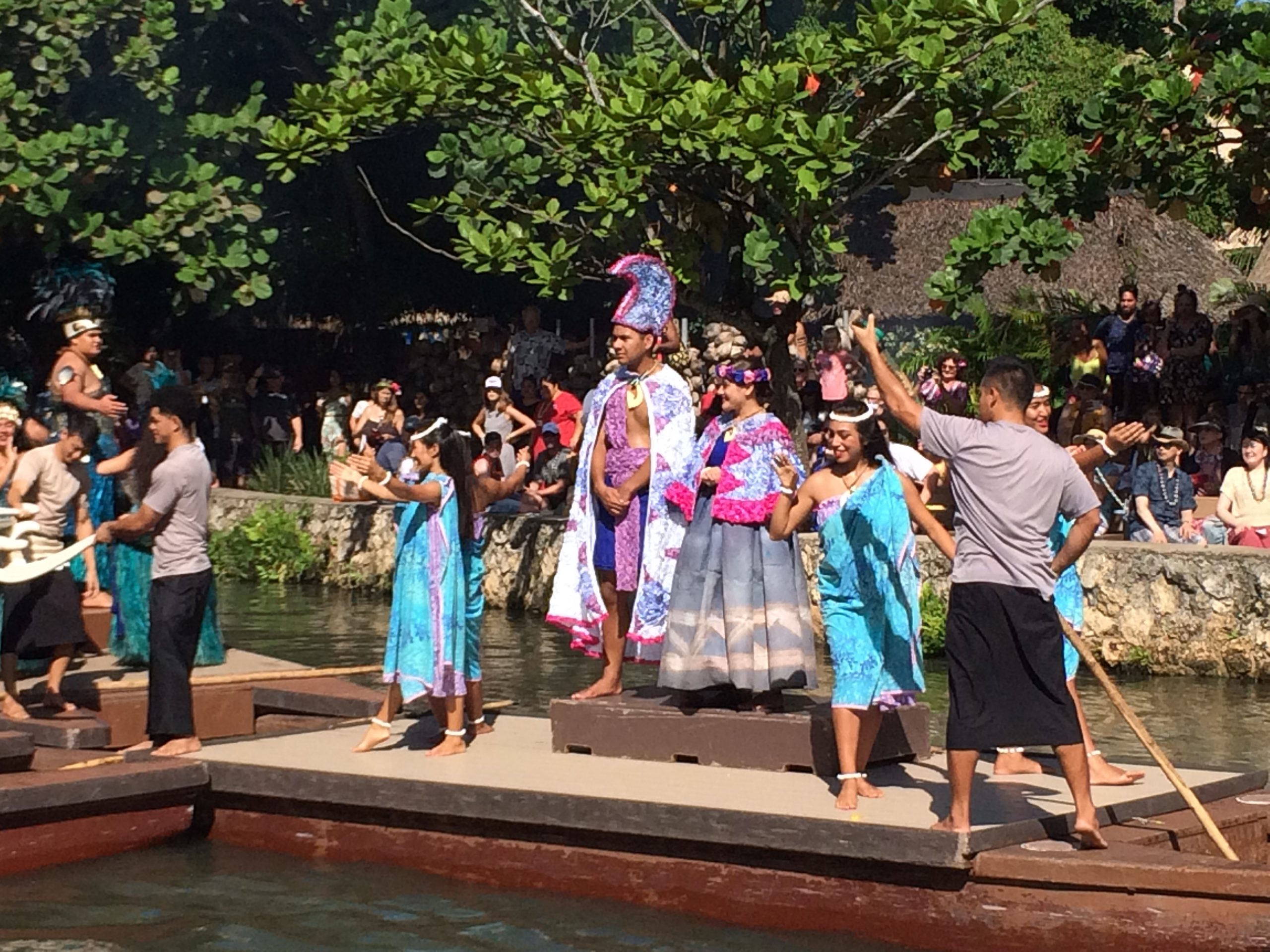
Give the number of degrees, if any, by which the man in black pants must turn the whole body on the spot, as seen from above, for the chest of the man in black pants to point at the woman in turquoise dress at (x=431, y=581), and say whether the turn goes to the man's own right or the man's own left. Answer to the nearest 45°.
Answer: approximately 135° to the man's own left

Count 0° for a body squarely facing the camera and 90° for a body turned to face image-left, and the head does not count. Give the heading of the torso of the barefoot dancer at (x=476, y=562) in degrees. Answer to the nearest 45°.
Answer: approximately 270°

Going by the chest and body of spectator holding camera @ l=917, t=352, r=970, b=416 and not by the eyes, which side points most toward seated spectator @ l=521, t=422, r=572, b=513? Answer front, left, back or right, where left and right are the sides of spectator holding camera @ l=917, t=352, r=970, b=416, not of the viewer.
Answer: right

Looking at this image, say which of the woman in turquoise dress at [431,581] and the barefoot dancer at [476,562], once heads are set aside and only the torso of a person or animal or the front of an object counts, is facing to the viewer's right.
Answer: the barefoot dancer

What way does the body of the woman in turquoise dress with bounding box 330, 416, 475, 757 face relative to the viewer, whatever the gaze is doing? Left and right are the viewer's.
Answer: facing to the left of the viewer

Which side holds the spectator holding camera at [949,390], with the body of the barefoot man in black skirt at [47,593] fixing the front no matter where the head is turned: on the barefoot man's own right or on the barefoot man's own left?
on the barefoot man's own left

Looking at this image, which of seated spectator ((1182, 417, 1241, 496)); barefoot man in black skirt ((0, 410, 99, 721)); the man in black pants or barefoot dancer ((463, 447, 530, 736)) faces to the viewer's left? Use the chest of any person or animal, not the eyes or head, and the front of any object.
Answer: the man in black pants

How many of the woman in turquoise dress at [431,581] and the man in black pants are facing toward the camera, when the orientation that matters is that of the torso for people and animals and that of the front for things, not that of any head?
0

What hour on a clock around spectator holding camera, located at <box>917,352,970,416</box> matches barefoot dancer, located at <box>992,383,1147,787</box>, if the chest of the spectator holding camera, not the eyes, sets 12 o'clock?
The barefoot dancer is roughly at 12 o'clock from the spectator holding camera.

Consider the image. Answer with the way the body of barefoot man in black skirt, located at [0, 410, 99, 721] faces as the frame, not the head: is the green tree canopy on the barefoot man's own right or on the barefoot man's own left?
on the barefoot man's own left

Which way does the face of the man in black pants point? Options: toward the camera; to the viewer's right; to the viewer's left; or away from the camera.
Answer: to the viewer's left

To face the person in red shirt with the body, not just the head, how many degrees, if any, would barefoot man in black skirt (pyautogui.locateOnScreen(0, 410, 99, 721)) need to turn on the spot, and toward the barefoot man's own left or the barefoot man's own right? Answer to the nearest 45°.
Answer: approximately 90° to the barefoot man's own left

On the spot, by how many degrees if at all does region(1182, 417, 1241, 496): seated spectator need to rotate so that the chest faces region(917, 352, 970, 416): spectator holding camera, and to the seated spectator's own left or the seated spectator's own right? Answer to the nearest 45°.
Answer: approximately 90° to the seated spectator's own right

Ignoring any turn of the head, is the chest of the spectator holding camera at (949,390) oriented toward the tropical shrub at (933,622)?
yes
